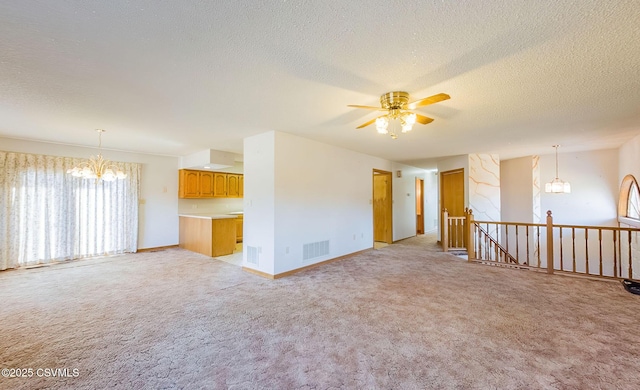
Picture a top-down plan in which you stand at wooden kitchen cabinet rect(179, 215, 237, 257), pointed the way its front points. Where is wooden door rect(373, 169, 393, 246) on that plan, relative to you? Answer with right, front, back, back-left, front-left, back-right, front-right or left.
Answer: front-right

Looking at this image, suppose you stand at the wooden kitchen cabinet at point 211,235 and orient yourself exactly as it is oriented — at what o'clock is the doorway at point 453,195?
The doorway is roughly at 2 o'clock from the wooden kitchen cabinet.

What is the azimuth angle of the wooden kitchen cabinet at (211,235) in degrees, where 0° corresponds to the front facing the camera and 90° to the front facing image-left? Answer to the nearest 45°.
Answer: approximately 225°

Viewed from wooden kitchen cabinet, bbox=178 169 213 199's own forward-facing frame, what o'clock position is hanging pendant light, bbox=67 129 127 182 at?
The hanging pendant light is roughly at 3 o'clock from the wooden kitchen cabinet.

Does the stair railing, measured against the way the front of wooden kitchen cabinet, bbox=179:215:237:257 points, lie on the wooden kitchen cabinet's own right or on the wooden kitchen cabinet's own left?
on the wooden kitchen cabinet's own right

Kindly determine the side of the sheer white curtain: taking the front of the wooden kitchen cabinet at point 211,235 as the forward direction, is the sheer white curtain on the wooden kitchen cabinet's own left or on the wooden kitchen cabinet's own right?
on the wooden kitchen cabinet's own left

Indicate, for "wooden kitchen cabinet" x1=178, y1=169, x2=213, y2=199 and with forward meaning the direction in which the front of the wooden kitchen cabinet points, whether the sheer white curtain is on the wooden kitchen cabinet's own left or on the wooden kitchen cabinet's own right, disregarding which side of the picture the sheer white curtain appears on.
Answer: on the wooden kitchen cabinet's own right
